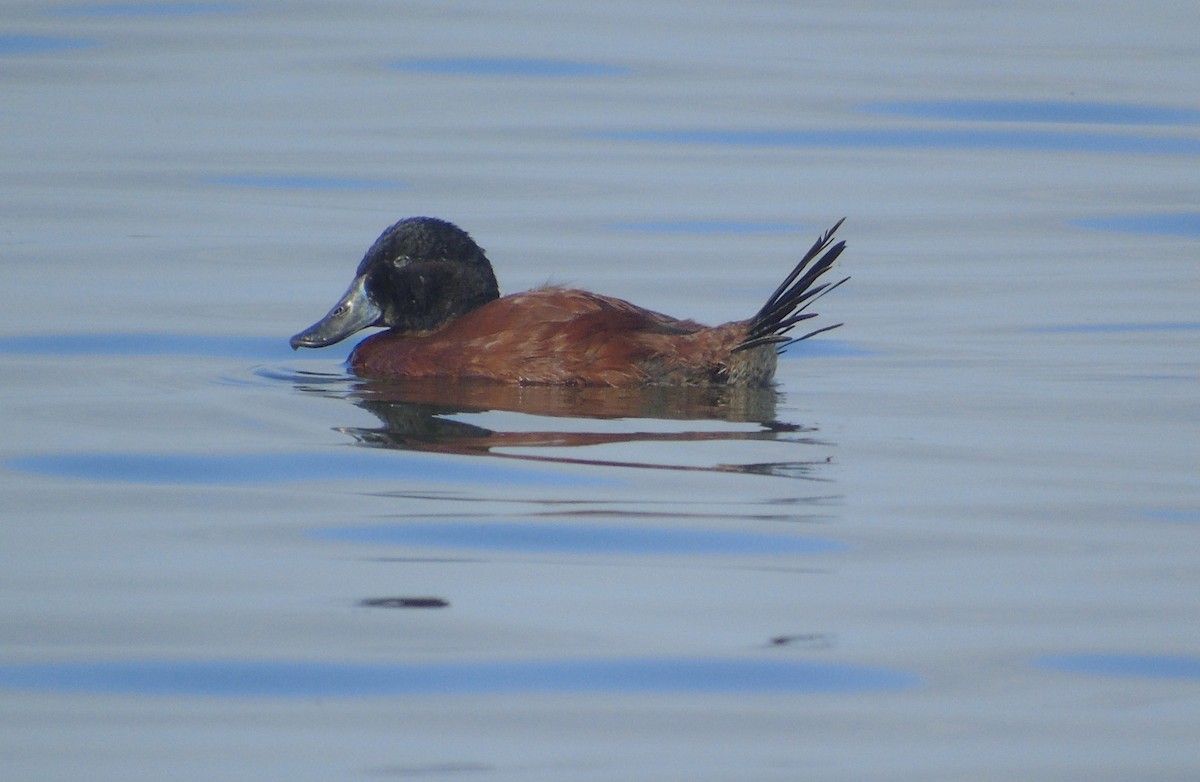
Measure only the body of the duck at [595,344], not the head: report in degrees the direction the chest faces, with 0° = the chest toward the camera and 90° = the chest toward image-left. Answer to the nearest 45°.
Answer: approximately 90°
